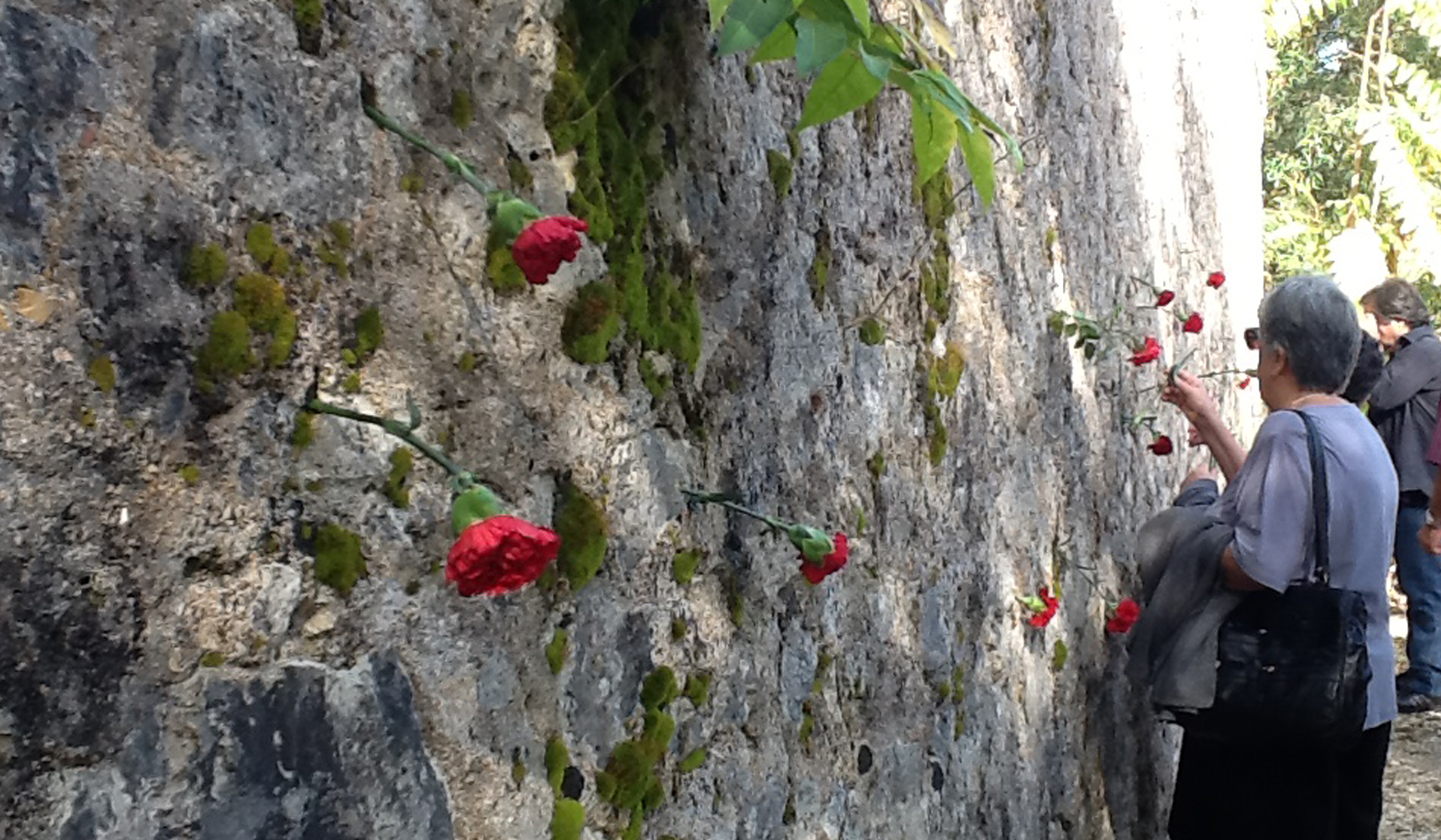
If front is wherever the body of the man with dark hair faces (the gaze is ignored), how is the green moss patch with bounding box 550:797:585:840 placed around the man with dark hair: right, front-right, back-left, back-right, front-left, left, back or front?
left

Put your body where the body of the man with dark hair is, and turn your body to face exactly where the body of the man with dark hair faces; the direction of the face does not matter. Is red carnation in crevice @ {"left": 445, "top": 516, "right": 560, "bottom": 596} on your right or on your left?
on your left

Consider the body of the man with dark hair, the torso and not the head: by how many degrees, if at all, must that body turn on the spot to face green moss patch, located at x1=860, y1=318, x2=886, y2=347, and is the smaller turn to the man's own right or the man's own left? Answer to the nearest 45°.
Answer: approximately 90° to the man's own left

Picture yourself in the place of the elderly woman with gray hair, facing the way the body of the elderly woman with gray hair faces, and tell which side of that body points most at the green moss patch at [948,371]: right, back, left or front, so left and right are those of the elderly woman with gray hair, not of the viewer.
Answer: left

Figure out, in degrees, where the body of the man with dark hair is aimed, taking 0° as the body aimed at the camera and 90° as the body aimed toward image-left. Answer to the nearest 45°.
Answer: approximately 90°

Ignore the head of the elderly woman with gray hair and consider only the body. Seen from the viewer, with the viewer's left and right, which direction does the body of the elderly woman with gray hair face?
facing away from the viewer and to the left of the viewer

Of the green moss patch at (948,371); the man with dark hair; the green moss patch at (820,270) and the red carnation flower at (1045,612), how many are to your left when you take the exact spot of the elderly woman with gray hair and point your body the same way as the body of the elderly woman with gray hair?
3

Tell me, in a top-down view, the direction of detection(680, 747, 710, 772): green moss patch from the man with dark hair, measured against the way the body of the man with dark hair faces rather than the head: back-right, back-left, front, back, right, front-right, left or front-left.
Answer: left

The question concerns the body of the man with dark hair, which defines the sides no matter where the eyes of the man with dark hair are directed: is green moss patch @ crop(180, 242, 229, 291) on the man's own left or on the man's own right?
on the man's own left

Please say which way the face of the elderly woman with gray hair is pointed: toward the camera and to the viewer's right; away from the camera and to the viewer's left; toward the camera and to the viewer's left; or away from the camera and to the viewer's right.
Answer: away from the camera and to the viewer's left

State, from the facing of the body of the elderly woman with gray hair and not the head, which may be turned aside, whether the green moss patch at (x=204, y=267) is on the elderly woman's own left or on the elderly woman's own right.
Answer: on the elderly woman's own left
